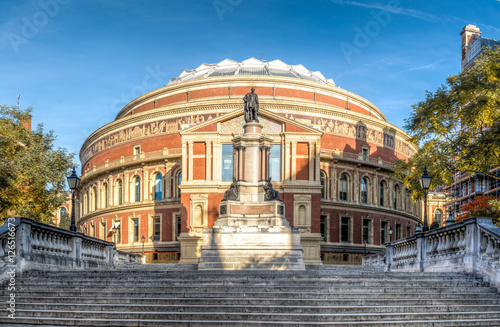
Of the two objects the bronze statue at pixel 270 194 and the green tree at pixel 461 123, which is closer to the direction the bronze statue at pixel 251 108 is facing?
the bronze statue

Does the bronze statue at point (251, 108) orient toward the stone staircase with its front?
yes

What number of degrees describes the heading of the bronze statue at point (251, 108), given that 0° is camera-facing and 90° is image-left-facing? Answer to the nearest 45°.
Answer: approximately 0°

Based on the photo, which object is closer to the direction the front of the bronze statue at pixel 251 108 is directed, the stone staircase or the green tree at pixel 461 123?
the stone staircase
